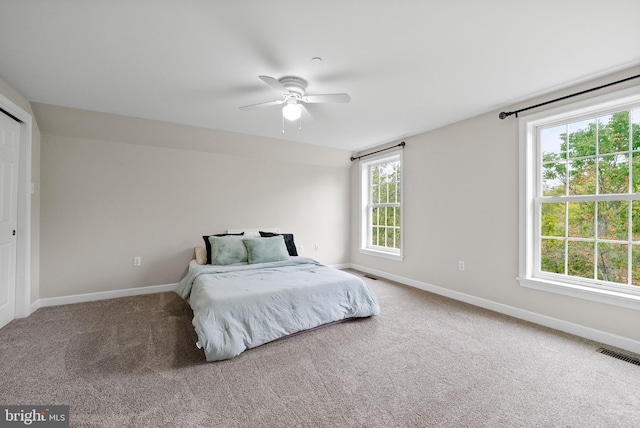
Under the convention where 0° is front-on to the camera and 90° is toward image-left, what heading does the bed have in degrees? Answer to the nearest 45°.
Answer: approximately 315°

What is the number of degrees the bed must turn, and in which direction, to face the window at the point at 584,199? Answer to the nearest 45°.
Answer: approximately 45° to its left

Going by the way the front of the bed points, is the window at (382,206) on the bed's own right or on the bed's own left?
on the bed's own left
